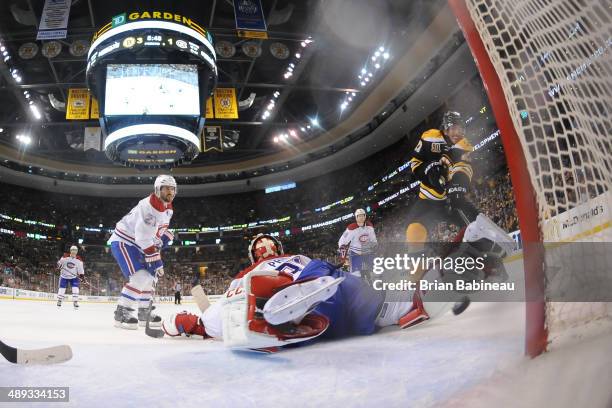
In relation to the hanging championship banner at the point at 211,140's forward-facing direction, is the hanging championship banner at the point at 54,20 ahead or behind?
ahead

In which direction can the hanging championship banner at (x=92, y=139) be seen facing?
toward the camera

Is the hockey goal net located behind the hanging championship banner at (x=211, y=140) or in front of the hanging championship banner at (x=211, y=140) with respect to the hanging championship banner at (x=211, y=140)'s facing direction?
in front

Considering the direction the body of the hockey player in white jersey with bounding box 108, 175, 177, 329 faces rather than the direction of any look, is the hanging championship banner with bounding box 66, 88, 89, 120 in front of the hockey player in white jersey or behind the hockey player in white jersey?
behind

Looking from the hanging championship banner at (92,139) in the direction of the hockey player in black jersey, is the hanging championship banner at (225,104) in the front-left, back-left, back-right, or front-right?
front-left

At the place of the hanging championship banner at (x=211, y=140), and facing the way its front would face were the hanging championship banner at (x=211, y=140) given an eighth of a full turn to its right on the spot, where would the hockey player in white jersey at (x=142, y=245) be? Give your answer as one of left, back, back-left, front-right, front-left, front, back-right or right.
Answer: front-left

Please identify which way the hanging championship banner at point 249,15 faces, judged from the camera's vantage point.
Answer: facing the viewer

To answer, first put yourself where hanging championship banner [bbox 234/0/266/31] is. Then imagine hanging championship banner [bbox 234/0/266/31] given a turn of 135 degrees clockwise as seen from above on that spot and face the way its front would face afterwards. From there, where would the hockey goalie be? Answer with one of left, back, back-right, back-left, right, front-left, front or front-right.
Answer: back-left
